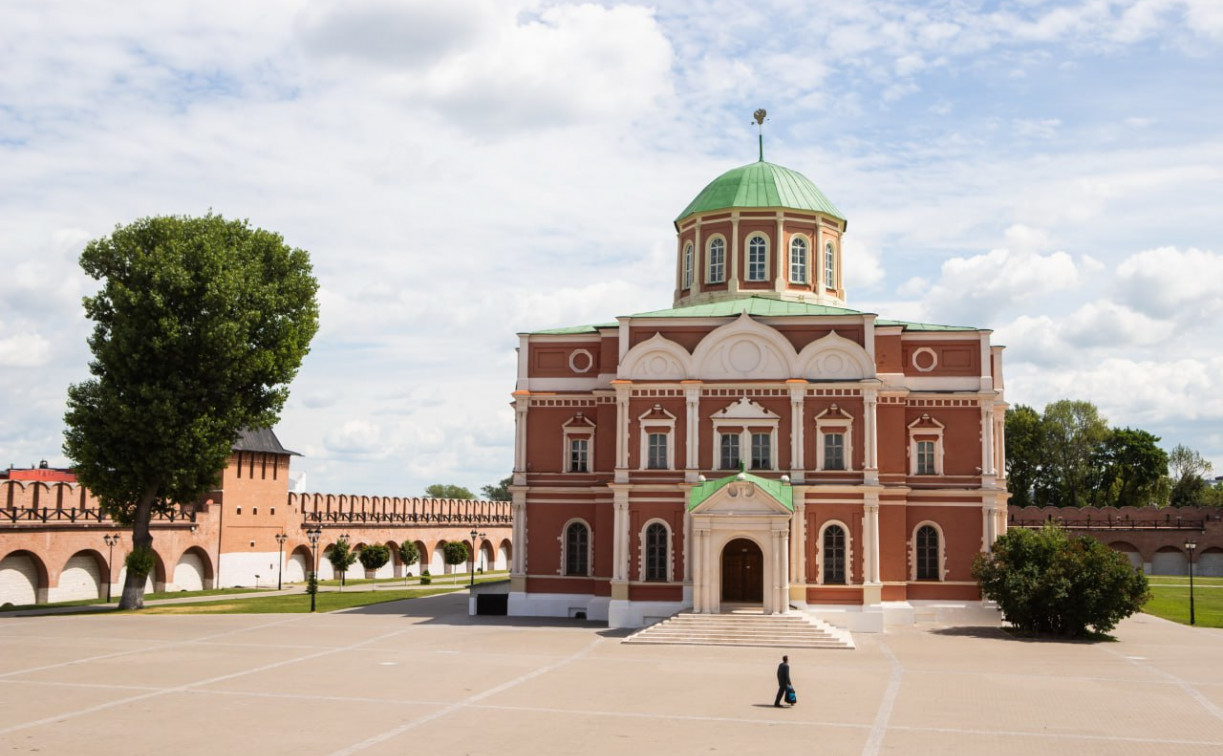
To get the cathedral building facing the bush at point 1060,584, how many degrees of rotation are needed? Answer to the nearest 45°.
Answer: approximately 90° to its left

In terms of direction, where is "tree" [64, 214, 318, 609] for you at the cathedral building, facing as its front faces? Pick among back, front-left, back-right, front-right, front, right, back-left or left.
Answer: right

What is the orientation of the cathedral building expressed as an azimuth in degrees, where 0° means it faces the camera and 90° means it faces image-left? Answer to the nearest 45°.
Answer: approximately 0°

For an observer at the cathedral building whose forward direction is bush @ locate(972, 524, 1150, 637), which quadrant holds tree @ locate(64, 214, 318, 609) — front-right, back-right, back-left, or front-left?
back-right

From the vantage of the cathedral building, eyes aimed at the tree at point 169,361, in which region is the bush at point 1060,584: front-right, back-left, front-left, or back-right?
back-left
